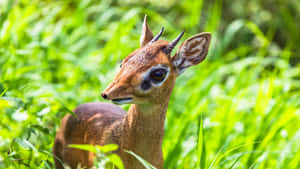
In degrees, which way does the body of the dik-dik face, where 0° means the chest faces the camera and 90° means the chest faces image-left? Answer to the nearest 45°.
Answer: approximately 315°
